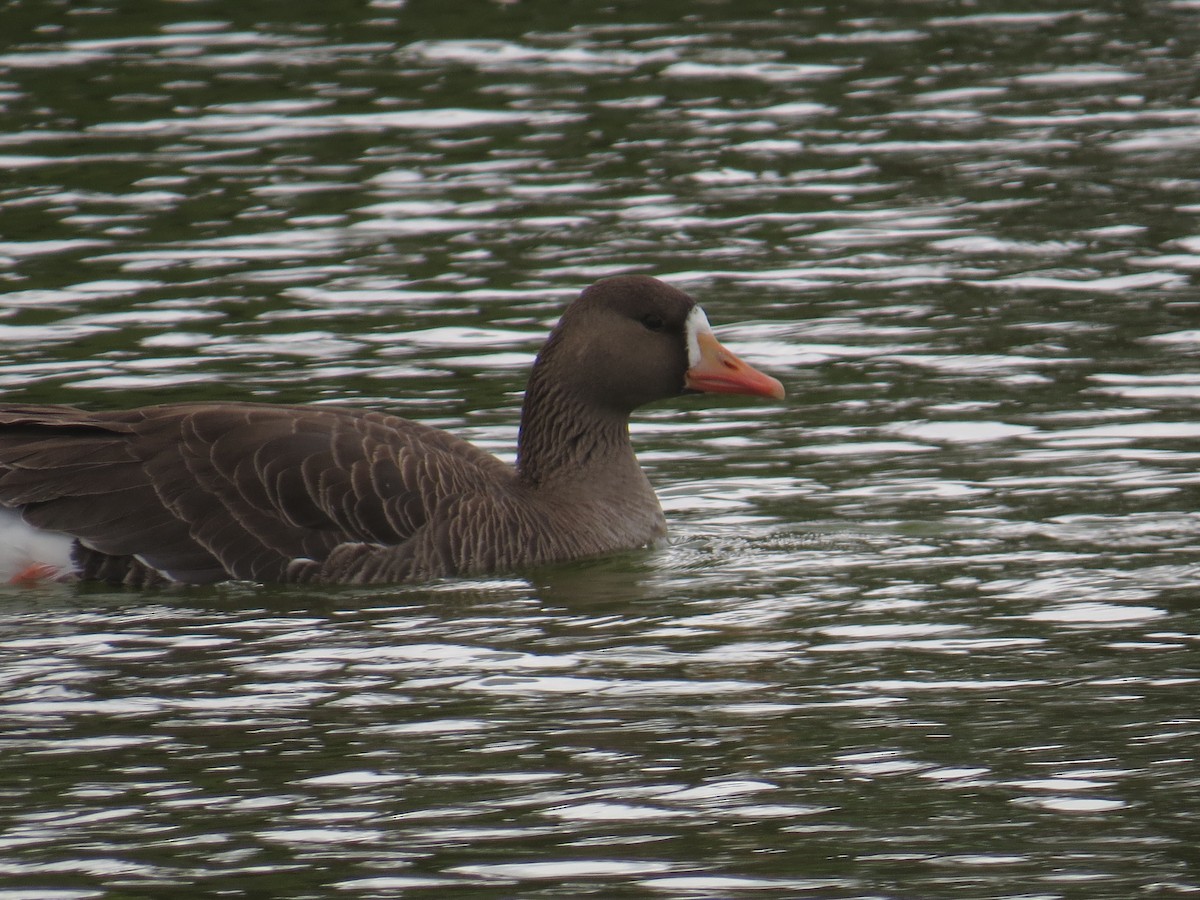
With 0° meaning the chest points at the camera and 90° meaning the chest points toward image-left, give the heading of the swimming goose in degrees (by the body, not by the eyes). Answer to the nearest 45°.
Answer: approximately 270°
